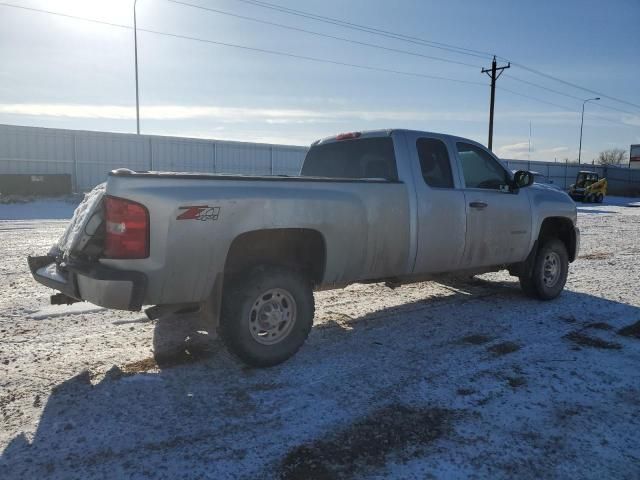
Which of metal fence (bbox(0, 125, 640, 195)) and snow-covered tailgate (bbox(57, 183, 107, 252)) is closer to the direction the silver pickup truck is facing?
the metal fence

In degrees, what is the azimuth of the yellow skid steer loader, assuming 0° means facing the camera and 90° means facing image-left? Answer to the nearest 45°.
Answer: approximately 45°

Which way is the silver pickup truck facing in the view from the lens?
facing away from the viewer and to the right of the viewer

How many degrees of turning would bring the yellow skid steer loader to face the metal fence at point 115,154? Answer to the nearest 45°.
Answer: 0° — it already faces it

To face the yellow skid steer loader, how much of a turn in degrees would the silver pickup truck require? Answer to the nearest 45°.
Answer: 0° — it already faces it

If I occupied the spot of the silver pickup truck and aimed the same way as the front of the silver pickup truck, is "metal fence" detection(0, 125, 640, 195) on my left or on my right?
on my left

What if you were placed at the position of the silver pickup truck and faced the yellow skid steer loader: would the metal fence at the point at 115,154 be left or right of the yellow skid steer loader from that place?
left
